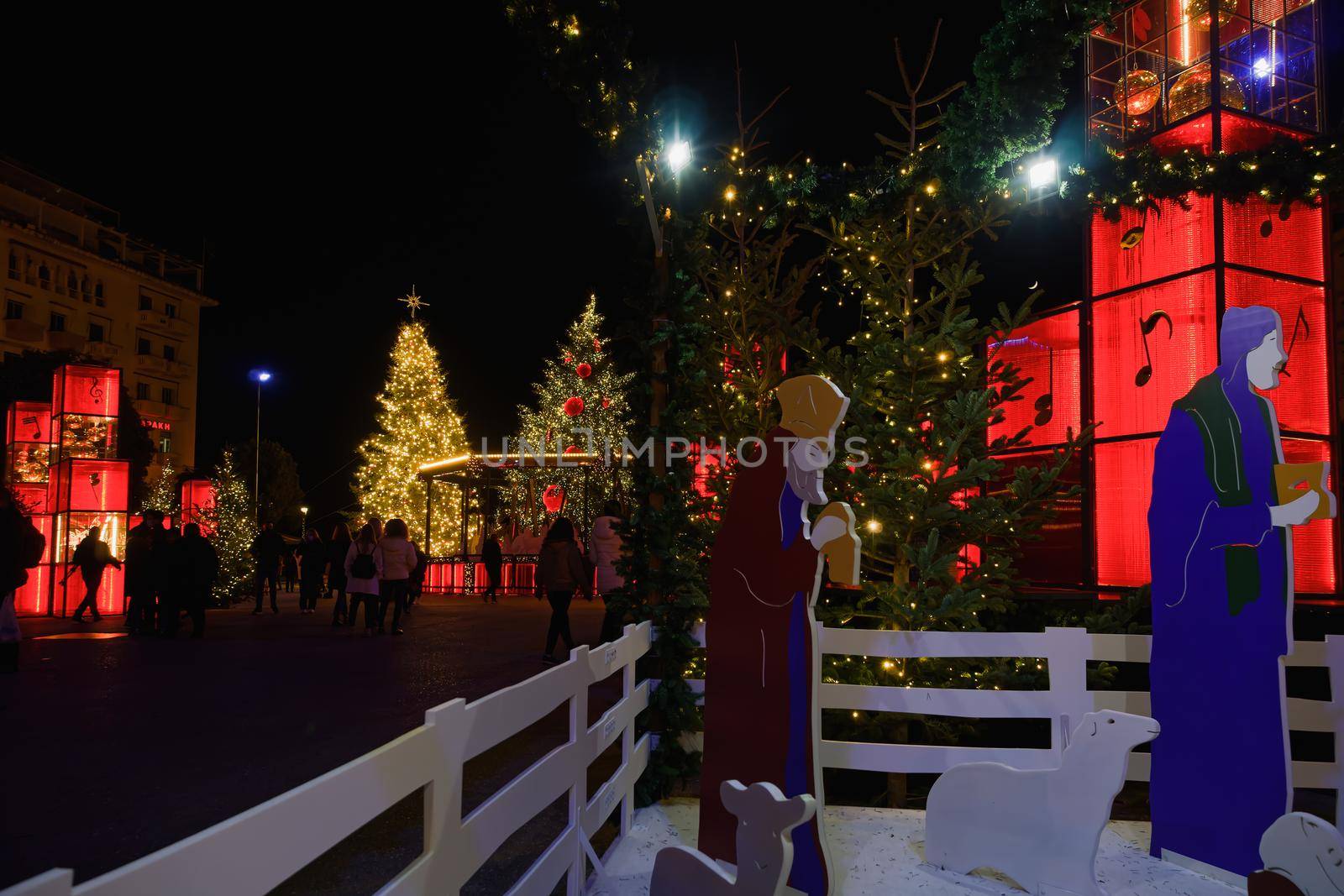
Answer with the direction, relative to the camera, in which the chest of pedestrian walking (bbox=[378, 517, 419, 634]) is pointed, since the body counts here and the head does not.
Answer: away from the camera

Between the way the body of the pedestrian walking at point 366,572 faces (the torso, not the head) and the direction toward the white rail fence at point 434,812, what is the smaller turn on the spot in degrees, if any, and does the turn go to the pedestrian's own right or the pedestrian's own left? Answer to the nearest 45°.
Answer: approximately 180°

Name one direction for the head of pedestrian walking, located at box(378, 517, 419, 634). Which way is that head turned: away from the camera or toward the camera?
away from the camera

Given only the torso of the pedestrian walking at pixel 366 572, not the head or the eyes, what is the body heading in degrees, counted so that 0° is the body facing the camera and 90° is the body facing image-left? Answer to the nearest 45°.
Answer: approximately 180°

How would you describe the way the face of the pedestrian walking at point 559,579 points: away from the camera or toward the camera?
away from the camera

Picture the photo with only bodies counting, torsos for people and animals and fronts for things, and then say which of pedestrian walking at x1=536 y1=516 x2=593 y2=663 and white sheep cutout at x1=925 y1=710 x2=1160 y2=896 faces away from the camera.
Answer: the pedestrian walking

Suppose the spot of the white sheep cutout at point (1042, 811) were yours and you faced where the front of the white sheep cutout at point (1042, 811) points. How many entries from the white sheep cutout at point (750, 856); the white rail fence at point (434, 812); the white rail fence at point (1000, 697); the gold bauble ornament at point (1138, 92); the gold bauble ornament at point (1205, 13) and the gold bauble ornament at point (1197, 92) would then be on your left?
4

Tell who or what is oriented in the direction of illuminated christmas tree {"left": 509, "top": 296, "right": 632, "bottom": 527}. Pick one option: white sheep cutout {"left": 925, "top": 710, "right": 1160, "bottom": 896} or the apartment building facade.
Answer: the apartment building facade

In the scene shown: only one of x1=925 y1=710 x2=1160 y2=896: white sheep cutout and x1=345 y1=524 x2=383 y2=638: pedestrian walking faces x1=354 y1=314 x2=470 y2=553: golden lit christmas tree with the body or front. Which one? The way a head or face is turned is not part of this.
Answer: the pedestrian walking
